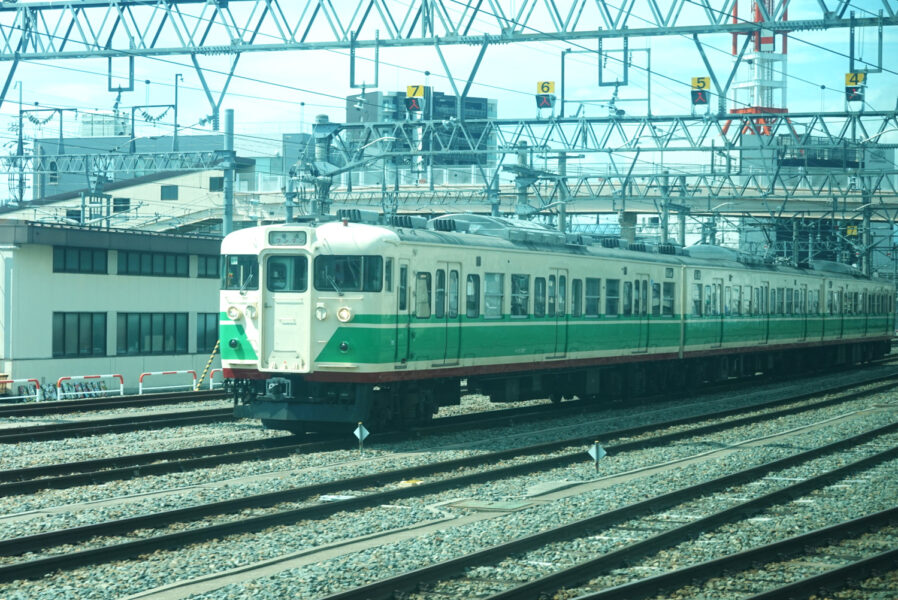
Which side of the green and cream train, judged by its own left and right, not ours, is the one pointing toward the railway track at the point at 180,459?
front

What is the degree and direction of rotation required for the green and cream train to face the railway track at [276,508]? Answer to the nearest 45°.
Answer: approximately 45° to its left

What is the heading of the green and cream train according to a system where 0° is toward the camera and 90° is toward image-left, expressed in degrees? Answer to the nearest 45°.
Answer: approximately 45°

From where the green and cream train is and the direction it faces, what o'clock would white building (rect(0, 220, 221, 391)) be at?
The white building is roughly at 3 o'clock from the green and cream train.

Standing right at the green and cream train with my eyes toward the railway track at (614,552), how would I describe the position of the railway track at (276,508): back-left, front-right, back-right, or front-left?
front-right

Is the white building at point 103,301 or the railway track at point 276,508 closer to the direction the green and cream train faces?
the railway track

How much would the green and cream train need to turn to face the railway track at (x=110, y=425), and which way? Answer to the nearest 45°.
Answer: approximately 45° to its right
